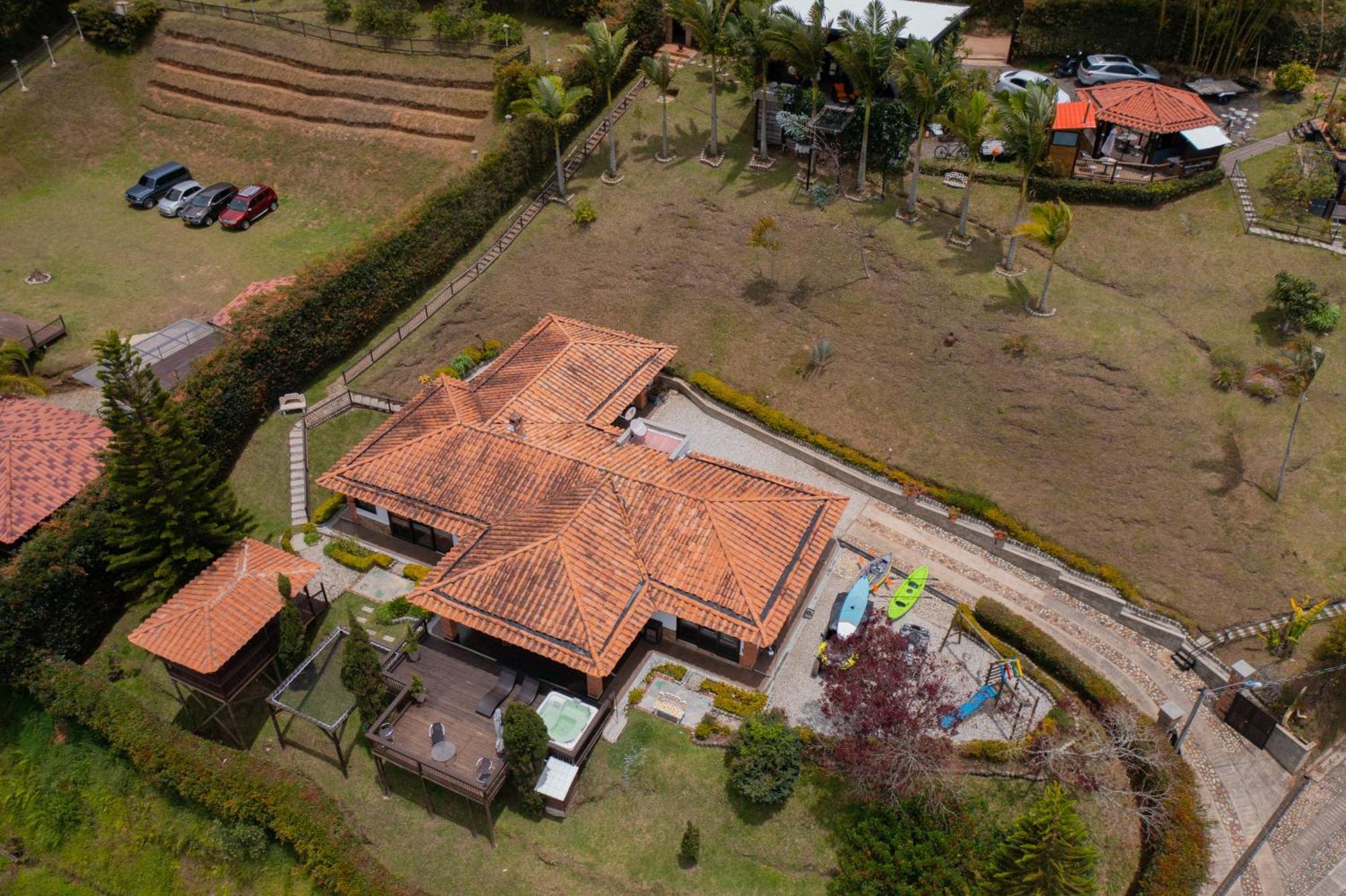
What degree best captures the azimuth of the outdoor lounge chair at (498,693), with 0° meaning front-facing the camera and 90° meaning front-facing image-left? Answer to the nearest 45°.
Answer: approximately 45°

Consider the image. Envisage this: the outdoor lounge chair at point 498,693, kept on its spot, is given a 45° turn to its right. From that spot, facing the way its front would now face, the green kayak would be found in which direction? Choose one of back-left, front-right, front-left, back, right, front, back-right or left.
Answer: back

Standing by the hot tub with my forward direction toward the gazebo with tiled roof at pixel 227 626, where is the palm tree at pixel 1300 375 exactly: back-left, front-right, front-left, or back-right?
back-right

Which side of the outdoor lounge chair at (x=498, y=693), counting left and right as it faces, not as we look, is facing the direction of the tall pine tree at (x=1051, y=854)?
left

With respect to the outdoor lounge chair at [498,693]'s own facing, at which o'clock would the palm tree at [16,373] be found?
The palm tree is roughly at 3 o'clock from the outdoor lounge chair.

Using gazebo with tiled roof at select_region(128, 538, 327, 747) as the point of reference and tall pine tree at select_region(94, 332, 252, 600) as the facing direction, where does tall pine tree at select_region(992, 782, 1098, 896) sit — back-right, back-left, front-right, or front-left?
back-right

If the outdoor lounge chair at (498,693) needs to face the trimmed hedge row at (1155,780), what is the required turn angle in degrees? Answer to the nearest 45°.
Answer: approximately 135° to its left

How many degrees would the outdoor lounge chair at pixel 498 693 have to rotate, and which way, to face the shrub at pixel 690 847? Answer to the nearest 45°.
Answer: approximately 90° to its left

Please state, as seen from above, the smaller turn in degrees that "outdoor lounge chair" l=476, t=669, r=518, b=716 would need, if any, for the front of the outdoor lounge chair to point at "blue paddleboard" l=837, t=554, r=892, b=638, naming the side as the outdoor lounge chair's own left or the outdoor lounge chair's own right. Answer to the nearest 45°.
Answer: approximately 135° to the outdoor lounge chair's own left

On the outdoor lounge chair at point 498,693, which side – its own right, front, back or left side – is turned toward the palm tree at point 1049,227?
back

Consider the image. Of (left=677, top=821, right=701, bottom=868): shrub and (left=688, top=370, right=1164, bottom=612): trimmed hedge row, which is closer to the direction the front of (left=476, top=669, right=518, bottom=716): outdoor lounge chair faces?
the shrub

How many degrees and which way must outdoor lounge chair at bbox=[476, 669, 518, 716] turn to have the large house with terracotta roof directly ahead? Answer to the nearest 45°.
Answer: approximately 180°

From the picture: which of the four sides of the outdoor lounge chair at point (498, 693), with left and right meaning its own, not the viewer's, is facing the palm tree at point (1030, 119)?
back

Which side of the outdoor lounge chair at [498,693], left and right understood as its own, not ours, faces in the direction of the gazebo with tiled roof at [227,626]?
right
